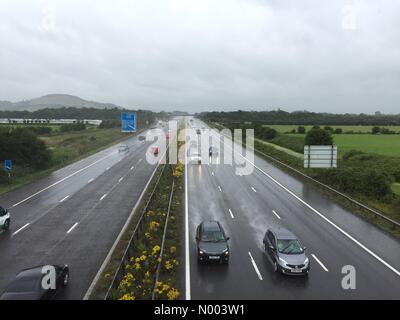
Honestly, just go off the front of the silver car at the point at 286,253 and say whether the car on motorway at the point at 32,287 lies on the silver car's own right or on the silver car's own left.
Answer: on the silver car's own right

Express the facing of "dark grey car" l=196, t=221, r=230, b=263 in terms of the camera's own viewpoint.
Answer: facing the viewer

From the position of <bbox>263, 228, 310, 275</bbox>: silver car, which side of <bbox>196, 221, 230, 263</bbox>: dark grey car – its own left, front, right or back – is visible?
left

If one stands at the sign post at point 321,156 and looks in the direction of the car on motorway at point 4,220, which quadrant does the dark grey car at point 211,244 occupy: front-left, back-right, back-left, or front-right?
front-left

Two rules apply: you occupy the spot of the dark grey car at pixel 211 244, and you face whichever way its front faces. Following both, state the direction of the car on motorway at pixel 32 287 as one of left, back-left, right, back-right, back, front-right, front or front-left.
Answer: front-right

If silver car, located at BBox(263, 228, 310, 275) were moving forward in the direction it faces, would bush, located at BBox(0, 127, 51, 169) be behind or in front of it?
behind

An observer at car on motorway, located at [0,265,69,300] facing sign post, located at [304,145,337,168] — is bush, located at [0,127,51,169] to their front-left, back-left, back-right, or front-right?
front-left

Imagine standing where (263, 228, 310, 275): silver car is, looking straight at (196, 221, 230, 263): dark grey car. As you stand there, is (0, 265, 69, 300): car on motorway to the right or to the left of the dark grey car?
left

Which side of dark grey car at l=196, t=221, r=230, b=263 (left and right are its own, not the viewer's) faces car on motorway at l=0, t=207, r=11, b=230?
right

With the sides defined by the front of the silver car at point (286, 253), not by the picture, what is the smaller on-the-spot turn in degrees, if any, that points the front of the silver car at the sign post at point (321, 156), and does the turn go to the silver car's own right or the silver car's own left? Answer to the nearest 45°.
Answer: approximately 135° to the silver car's own left

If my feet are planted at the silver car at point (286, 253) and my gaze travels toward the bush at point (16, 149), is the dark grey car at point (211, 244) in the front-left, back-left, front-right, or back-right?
front-left

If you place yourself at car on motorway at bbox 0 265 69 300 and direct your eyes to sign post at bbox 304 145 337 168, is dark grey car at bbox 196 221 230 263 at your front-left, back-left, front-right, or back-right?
front-right

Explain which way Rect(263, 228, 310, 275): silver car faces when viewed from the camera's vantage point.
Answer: facing the viewer and to the right of the viewer
